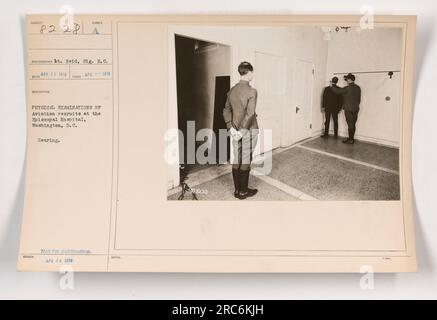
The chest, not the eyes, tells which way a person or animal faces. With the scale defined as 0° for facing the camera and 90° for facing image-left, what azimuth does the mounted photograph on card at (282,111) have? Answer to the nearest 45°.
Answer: approximately 0°
